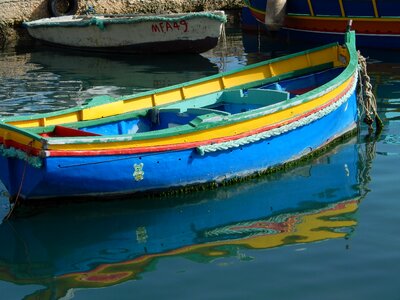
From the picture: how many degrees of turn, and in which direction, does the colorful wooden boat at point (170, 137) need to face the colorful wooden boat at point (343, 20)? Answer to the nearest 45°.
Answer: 0° — it already faces it

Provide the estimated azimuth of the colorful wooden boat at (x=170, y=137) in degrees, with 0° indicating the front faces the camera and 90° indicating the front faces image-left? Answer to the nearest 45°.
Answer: approximately 225°

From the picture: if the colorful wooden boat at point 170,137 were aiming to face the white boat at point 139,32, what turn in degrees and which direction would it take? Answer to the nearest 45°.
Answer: approximately 45° to its left
